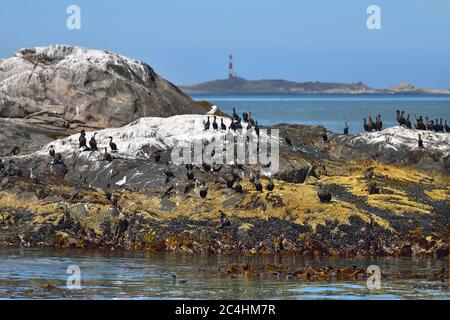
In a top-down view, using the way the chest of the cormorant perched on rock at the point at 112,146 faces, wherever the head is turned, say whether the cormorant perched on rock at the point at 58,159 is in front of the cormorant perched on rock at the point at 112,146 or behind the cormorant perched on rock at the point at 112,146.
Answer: in front

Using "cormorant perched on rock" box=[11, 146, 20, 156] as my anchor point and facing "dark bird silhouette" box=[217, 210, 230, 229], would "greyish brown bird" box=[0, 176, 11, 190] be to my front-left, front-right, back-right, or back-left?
front-right

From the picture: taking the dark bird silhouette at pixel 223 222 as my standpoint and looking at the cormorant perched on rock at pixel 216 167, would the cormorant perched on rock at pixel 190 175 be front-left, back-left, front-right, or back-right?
front-left
